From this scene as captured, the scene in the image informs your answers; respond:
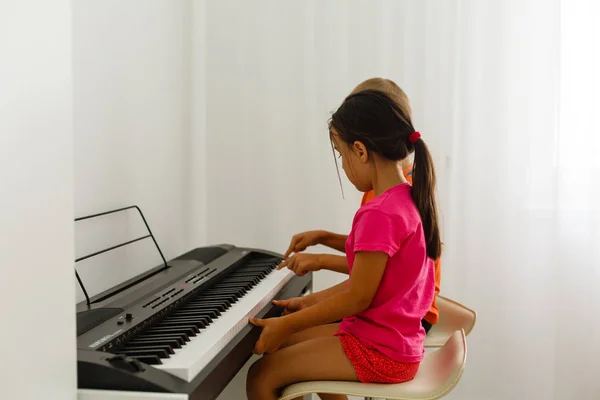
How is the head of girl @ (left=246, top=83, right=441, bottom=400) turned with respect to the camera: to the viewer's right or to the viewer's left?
to the viewer's left

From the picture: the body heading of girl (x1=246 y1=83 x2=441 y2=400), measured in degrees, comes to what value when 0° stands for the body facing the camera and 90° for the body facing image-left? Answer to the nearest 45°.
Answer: approximately 90°
